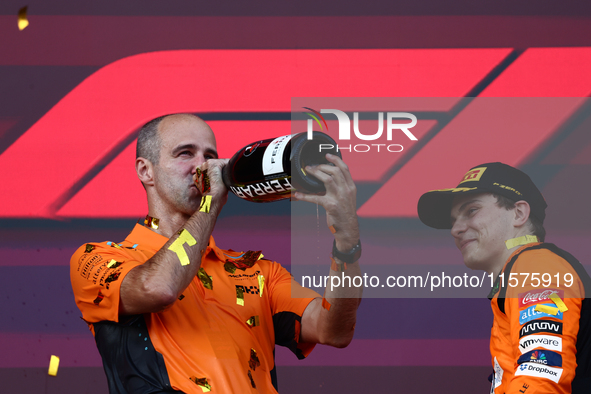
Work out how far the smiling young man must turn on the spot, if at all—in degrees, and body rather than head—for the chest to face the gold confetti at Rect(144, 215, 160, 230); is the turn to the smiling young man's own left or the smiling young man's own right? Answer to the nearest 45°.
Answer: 0° — they already face it

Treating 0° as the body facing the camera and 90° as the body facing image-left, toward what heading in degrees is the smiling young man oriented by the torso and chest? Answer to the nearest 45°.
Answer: approximately 90°
